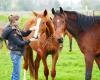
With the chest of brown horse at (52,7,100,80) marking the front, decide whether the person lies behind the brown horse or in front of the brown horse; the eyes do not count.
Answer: in front

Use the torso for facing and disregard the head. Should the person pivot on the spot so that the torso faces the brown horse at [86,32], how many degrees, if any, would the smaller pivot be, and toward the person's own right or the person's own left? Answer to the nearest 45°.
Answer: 0° — they already face it

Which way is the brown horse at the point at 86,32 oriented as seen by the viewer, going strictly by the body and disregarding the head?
to the viewer's left

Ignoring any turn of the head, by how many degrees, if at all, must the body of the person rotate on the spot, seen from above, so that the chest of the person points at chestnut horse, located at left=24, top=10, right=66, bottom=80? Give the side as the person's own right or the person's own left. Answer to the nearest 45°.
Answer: approximately 45° to the person's own left

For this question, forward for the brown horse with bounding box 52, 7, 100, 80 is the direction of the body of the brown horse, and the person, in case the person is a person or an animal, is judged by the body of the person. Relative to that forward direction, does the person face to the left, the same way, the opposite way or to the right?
the opposite way

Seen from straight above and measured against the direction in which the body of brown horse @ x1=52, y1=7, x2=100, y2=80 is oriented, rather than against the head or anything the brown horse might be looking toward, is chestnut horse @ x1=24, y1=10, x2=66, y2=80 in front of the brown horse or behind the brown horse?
in front

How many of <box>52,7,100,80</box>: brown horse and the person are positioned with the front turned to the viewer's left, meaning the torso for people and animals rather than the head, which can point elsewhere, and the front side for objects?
1

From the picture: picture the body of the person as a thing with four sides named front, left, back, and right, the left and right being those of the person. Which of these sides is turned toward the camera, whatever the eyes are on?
right
